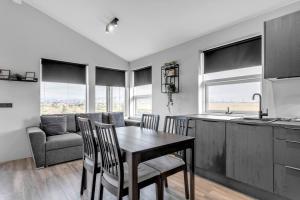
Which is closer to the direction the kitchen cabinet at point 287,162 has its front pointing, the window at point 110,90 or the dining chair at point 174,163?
the dining chair

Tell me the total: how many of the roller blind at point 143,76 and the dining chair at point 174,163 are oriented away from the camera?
0

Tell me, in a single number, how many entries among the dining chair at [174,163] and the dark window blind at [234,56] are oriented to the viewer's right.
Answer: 0

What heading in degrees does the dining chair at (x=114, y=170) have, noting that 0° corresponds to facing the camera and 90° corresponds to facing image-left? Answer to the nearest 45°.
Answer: approximately 225°

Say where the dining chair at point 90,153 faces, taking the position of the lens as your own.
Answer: facing away from the viewer and to the right of the viewer

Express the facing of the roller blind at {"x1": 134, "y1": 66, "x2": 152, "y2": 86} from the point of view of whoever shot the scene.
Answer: facing the viewer and to the left of the viewer

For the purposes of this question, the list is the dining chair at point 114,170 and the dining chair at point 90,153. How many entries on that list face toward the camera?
0

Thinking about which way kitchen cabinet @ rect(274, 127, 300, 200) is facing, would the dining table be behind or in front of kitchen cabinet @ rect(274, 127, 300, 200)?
in front

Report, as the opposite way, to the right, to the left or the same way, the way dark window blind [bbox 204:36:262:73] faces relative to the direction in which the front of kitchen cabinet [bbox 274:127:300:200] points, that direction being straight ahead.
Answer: the same way
